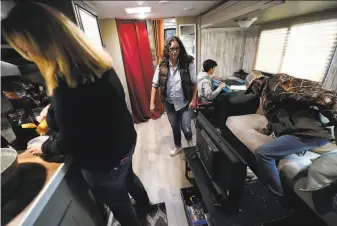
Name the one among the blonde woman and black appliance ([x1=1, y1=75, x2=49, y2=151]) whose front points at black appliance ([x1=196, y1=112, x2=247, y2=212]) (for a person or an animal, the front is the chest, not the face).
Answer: black appliance ([x1=1, y1=75, x2=49, y2=151])

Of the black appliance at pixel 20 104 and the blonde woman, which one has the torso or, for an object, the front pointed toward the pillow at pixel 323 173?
the black appliance

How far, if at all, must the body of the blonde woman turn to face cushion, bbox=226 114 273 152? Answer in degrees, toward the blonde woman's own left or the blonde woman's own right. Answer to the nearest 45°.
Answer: approximately 135° to the blonde woman's own right

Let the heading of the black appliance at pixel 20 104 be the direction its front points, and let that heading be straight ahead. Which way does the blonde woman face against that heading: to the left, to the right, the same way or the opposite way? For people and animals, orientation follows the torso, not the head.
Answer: the opposite way

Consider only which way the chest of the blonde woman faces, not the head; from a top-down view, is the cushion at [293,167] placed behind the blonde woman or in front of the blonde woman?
behind

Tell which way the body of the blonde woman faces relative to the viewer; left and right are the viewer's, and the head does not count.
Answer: facing away from the viewer and to the left of the viewer

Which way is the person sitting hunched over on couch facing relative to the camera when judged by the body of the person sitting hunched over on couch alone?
to the viewer's left

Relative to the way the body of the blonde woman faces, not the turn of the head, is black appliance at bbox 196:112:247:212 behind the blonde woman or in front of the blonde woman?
behind
